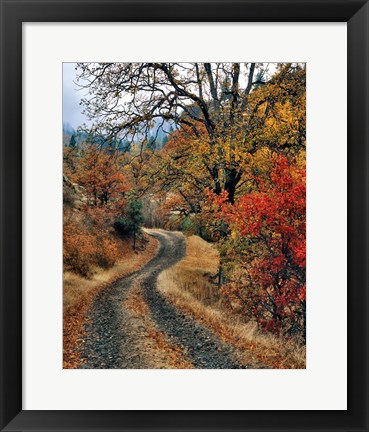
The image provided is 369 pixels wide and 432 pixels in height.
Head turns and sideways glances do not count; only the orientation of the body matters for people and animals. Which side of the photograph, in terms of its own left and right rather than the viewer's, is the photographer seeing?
front
